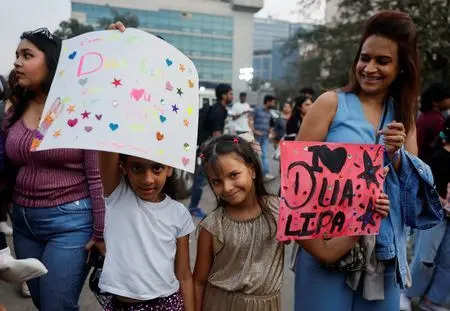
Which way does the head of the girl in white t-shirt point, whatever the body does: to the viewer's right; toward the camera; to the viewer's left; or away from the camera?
toward the camera

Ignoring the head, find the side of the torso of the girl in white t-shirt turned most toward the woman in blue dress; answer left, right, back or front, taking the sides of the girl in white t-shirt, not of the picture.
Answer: left

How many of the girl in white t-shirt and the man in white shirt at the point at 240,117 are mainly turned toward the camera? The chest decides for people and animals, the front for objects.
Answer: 2

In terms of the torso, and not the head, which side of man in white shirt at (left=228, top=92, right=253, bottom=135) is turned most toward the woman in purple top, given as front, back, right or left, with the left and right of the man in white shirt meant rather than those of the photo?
front

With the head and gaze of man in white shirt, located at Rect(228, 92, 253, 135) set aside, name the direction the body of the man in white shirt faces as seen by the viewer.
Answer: toward the camera

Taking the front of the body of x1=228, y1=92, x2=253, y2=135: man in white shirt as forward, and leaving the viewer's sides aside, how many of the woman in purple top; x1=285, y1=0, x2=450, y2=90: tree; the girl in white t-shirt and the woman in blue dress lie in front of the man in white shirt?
3

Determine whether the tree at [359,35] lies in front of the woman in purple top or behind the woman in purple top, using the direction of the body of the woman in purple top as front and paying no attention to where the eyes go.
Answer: behind

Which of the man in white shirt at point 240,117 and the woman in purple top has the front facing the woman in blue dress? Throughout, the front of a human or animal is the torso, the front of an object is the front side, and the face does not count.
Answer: the man in white shirt

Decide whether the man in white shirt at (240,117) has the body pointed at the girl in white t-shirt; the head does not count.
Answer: yes

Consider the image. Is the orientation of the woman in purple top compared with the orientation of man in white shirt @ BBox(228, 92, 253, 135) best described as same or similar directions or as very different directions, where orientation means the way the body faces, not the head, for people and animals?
same or similar directions
